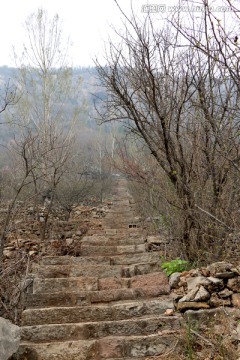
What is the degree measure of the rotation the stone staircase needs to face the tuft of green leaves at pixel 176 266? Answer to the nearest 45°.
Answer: approximately 135° to its left

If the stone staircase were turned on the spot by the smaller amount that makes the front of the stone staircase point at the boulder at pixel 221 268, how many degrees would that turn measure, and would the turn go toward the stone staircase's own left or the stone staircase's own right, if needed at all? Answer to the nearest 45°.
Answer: approximately 90° to the stone staircase's own left

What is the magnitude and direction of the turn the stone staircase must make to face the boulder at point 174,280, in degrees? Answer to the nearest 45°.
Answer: approximately 135° to its left

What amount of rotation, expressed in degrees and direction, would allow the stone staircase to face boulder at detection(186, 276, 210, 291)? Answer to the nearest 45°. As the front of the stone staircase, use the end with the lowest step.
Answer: approximately 90° to its left

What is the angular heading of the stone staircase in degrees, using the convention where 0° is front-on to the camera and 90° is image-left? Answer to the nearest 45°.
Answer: approximately 0°

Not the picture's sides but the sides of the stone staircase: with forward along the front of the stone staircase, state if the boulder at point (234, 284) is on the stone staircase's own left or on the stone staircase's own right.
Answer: on the stone staircase's own left
